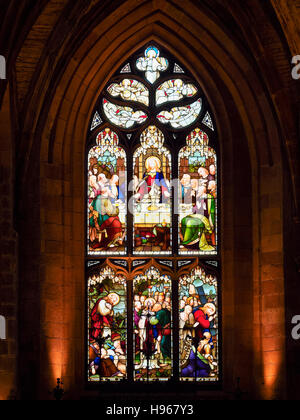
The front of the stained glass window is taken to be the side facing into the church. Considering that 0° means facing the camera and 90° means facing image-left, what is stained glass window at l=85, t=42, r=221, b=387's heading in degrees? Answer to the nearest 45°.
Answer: approximately 0°
